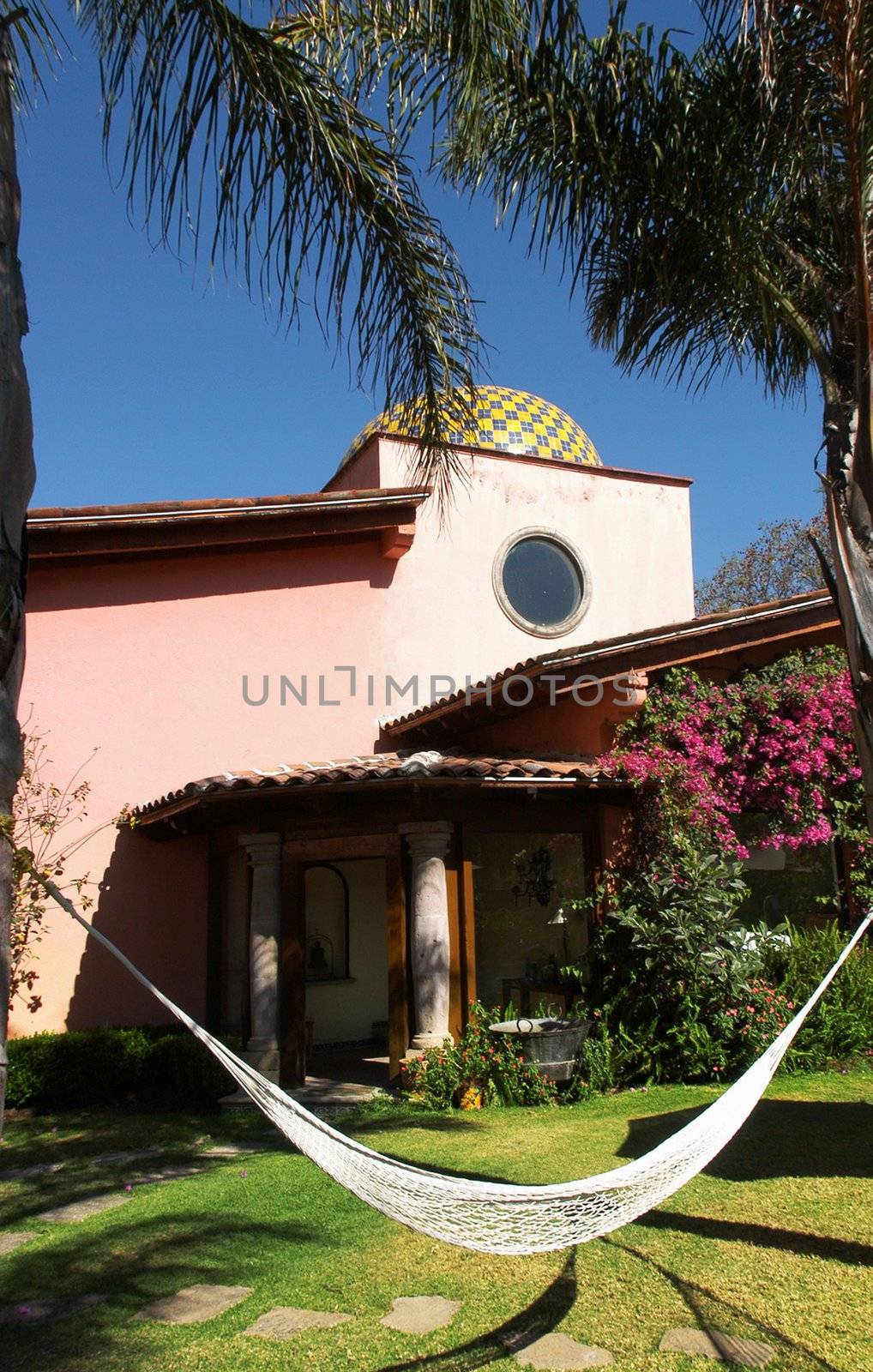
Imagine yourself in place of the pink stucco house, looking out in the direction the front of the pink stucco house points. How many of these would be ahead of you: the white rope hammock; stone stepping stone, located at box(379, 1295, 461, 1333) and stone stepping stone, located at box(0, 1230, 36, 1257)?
3

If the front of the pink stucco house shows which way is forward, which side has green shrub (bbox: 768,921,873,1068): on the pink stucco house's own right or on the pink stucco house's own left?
on the pink stucco house's own left

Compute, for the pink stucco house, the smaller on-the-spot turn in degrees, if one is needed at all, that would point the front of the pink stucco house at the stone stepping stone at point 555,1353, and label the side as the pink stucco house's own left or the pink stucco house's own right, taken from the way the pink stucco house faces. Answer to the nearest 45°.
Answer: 0° — it already faces it

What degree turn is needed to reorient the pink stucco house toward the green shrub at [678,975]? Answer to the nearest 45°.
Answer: approximately 45° to its left

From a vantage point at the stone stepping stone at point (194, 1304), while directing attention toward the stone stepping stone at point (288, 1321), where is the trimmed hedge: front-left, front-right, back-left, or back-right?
back-left

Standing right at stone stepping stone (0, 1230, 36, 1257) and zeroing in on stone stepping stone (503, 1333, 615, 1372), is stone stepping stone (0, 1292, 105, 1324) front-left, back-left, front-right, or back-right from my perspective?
front-right

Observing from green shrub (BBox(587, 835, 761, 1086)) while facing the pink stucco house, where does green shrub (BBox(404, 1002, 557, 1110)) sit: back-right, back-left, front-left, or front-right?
front-left

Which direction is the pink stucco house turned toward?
toward the camera

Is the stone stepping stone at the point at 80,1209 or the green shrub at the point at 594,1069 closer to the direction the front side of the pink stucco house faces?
the stone stepping stone

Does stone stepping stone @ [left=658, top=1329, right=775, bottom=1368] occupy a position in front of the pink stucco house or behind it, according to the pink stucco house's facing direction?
in front

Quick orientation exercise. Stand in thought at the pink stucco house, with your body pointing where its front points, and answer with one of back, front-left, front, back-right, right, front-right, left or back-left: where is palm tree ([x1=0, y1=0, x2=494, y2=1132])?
front

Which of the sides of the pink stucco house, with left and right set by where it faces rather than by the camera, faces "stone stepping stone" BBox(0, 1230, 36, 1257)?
front

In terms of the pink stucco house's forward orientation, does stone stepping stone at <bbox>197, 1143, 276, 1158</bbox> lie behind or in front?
in front

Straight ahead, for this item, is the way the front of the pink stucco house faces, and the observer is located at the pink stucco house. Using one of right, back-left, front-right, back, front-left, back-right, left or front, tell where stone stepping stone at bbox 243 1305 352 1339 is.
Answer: front

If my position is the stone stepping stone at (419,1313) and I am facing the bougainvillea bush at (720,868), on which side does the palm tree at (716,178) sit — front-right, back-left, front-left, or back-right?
front-right

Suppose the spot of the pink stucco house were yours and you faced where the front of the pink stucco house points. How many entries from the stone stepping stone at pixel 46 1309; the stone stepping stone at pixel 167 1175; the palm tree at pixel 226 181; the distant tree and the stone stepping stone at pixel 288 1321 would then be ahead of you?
4
